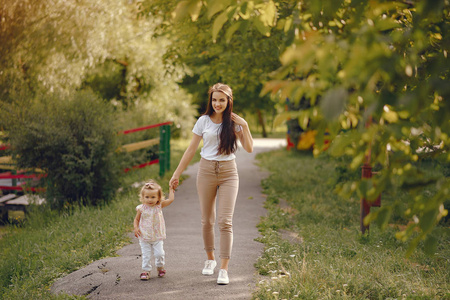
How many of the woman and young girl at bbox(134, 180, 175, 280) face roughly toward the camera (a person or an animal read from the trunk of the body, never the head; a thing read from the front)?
2

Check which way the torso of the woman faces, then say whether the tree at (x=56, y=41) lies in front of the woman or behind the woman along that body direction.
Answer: behind

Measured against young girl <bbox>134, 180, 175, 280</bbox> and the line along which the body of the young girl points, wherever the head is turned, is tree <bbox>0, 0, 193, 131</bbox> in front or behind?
behind

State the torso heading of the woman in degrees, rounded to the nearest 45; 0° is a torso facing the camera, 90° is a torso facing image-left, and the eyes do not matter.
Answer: approximately 0°

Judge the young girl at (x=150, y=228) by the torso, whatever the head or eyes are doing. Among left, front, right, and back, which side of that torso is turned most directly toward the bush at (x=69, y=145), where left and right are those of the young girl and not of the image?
back

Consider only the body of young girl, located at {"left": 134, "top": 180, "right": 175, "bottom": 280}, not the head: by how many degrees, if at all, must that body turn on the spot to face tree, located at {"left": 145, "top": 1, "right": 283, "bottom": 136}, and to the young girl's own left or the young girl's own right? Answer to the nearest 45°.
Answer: approximately 180°

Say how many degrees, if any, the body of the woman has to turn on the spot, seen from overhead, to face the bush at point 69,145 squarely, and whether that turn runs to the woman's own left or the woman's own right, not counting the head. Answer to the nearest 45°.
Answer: approximately 135° to the woman's own right
